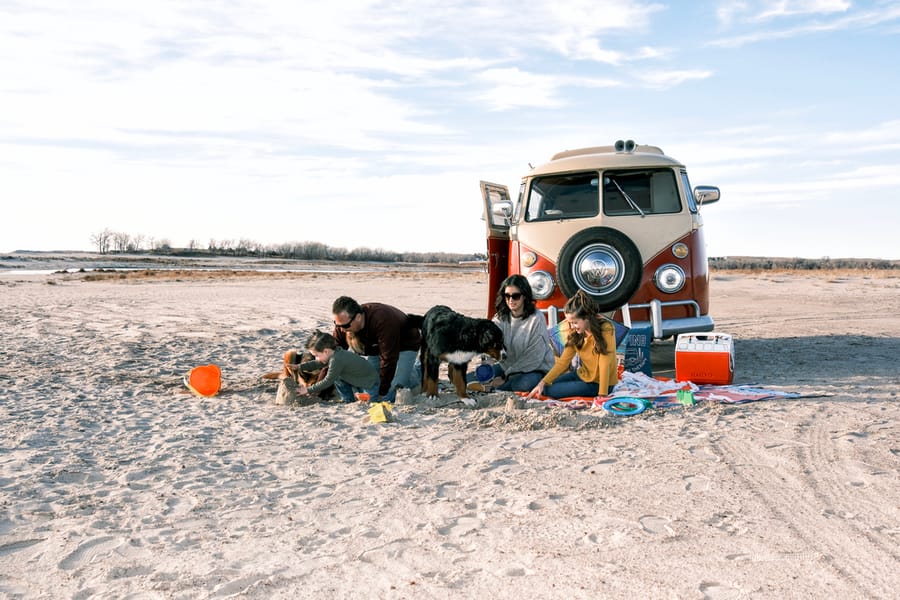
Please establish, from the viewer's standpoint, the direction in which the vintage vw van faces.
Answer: facing the viewer

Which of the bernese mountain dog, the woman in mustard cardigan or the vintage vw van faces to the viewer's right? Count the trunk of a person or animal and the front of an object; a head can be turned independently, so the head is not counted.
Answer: the bernese mountain dog

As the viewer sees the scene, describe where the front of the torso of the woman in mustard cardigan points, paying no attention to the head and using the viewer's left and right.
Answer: facing the viewer and to the left of the viewer

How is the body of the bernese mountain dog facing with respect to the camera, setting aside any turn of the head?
to the viewer's right

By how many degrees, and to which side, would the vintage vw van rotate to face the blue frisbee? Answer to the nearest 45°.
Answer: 0° — it already faces it

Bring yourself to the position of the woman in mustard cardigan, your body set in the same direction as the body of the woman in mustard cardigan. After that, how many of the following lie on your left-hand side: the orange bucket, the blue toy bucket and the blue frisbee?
1

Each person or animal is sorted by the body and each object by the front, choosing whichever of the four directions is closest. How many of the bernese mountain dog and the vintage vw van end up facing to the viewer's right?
1

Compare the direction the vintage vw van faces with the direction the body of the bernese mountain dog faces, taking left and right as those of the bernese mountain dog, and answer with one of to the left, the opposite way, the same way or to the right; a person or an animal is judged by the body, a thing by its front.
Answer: to the right

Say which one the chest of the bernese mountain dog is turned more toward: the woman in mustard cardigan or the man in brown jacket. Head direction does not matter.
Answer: the woman in mustard cardigan

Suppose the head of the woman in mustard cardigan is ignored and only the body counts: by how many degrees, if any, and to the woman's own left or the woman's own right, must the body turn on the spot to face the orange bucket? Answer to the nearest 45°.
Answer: approximately 45° to the woman's own right

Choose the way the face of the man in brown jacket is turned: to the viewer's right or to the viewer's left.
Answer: to the viewer's left

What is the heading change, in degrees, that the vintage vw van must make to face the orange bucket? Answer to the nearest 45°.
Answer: approximately 45° to its right

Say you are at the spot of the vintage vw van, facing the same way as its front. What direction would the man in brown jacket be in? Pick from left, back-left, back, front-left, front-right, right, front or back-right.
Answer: front-right
